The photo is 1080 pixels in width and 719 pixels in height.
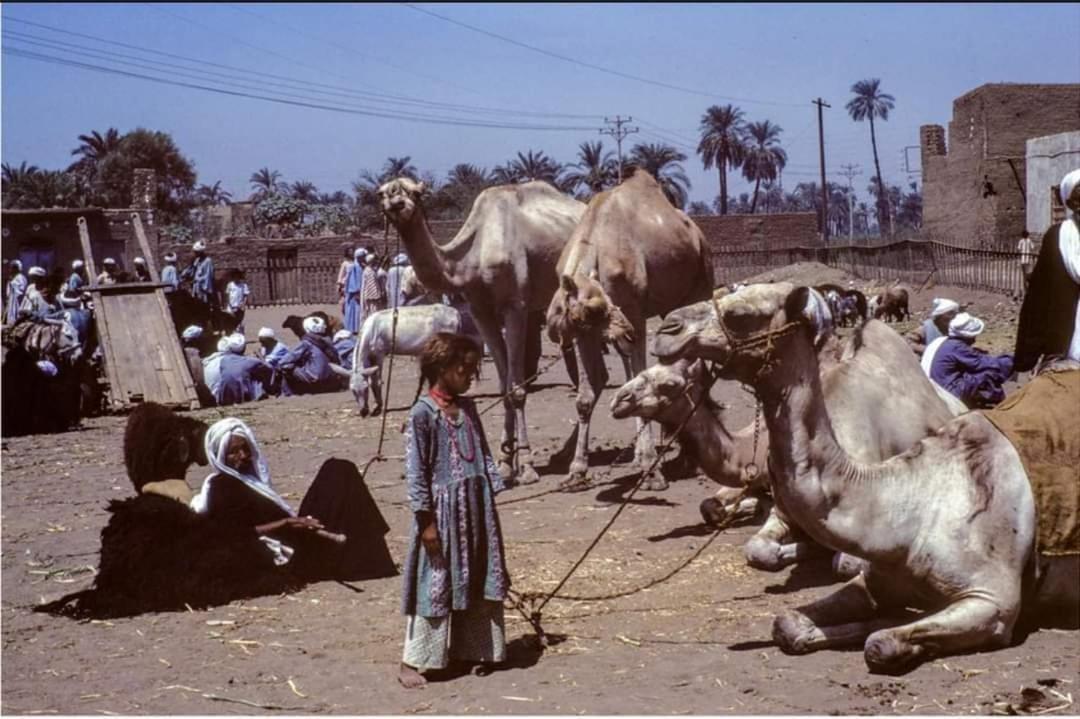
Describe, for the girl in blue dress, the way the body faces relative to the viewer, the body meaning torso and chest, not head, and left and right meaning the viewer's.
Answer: facing the viewer and to the right of the viewer

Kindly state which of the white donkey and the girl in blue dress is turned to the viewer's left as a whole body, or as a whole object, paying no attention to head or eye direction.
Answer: the white donkey

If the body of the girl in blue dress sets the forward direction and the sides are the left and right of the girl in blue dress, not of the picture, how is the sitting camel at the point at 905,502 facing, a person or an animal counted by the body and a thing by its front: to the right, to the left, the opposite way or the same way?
to the right

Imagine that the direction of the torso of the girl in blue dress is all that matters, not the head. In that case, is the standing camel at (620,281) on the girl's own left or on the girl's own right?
on the girl's own left

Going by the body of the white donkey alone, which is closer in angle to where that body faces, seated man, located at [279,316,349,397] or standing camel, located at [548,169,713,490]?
the seated man

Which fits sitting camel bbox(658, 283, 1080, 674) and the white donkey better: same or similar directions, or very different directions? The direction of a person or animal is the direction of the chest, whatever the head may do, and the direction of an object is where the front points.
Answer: same or similar directions

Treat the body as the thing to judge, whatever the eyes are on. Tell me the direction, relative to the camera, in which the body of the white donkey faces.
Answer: to the viewer's left

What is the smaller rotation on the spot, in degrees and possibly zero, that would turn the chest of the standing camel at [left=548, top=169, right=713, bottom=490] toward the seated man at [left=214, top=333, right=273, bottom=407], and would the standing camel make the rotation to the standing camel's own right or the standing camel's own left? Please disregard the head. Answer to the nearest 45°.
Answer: approximately 90° to the standing camel's own right

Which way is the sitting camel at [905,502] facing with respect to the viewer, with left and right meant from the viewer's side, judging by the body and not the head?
facing the viewer and to the left of the viewer

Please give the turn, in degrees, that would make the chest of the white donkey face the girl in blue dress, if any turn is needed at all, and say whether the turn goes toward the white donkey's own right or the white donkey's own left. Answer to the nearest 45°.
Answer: approximately 90° to the white donkey's own left

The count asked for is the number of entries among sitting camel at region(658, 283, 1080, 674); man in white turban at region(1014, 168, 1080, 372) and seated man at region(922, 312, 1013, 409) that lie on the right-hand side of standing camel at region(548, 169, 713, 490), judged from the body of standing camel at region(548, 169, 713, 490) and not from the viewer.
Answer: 0

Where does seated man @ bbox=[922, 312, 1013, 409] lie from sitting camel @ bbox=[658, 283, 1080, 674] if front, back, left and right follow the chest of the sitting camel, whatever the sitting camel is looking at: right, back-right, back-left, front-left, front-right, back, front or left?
back-right

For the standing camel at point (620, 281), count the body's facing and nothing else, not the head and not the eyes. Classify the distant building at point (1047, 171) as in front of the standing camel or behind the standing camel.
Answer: behind
